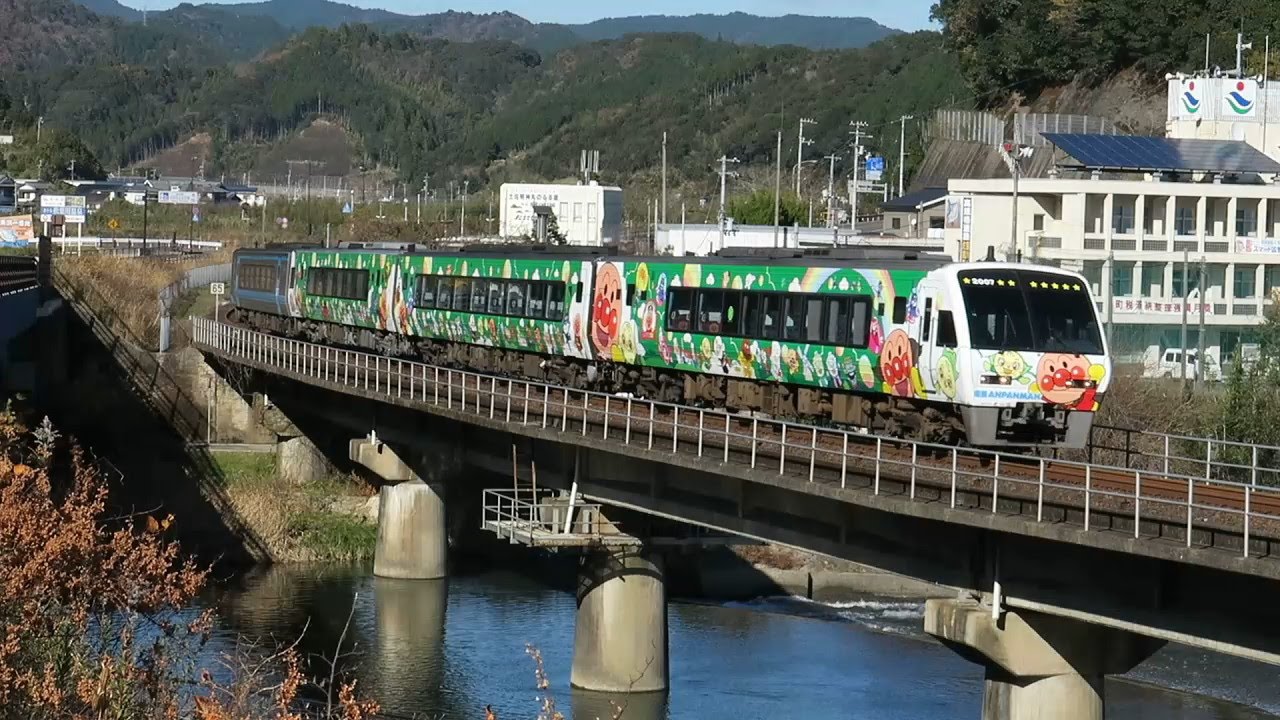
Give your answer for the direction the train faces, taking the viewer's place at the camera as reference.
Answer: facing the viewer and to the right of the viewer
